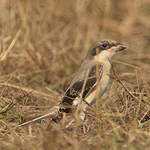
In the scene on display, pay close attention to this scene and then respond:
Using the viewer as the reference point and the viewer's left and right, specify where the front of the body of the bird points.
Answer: facing to the right of the viewer
